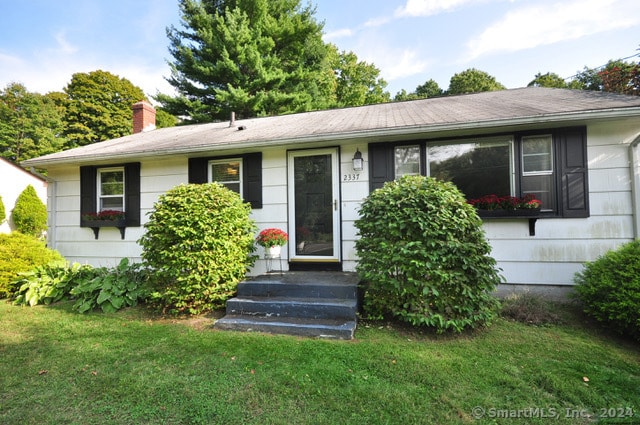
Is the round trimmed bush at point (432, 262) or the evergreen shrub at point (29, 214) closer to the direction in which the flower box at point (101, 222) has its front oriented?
the round trimmed bush

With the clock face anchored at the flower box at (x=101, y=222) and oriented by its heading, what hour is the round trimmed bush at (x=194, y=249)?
The round trimmed bush is roughly at 10 o'clock from the flower box.

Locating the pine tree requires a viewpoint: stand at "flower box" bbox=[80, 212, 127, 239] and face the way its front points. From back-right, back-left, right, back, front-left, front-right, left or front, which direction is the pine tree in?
back

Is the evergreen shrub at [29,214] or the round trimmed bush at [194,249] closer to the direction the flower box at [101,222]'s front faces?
the round trimmed bush

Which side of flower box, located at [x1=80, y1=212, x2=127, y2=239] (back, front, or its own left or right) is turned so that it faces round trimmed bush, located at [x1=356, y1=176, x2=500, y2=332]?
left

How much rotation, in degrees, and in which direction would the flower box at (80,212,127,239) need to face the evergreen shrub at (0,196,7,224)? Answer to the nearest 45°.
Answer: approximately 135° to its right

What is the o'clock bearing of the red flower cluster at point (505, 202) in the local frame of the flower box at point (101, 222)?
The red flower cluster is roughly at 9 o'clock from the flower box.

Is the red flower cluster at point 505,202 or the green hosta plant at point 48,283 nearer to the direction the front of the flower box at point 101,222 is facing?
the green hosta plant

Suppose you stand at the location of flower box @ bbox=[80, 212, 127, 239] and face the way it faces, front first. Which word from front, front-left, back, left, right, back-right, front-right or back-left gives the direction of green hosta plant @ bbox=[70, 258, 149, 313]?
front-left

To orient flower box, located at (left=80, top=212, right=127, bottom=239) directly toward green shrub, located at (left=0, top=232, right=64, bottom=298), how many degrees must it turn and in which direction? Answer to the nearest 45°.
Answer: approximately 45° to its right

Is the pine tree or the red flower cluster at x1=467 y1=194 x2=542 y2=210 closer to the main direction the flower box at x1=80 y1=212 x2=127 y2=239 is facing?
the red flower cluster

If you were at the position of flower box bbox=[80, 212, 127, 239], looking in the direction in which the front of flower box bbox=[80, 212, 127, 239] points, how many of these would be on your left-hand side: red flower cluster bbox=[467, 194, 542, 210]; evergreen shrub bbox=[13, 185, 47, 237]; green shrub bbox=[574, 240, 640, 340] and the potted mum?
3

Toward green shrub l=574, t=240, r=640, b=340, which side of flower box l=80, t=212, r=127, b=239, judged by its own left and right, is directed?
left

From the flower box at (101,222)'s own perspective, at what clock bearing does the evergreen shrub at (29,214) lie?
The evergreen shrub is roughly at 4 o'clock from the flower box.

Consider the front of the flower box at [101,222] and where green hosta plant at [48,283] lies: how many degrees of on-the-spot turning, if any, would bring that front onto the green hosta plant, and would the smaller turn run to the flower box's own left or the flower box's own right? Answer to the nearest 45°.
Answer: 0° — it already faces it

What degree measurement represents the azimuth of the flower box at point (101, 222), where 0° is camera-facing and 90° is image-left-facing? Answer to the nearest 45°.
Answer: approximately 45°
